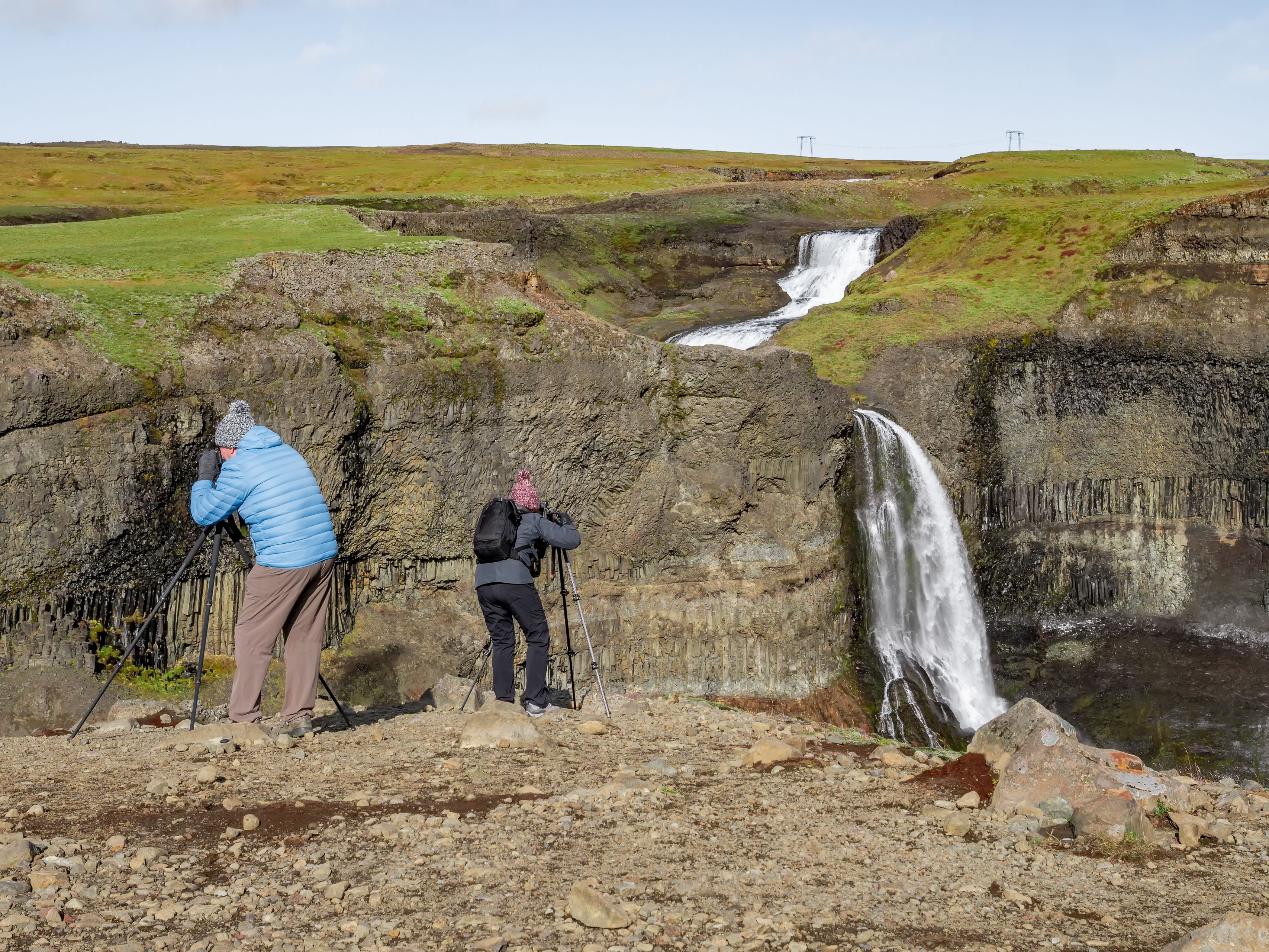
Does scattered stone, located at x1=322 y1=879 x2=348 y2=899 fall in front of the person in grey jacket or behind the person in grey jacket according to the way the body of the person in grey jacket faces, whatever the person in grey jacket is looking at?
behind

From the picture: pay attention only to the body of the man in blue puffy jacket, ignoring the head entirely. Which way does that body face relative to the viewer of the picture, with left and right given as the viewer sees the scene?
facing away from the viewer and to the left of the viewer

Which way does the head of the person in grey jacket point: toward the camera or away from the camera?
away from the camera

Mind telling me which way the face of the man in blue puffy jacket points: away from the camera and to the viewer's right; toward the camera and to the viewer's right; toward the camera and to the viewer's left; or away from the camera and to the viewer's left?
away from the camera and to the viewer's left

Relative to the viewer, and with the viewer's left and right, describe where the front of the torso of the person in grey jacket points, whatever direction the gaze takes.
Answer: facing away from the viewer and to the right of the viewer

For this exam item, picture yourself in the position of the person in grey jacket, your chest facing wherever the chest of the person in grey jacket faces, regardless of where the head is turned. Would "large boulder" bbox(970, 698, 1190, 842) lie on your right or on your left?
on your right

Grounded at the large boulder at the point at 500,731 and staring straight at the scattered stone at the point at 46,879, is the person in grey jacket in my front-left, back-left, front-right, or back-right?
back-right
